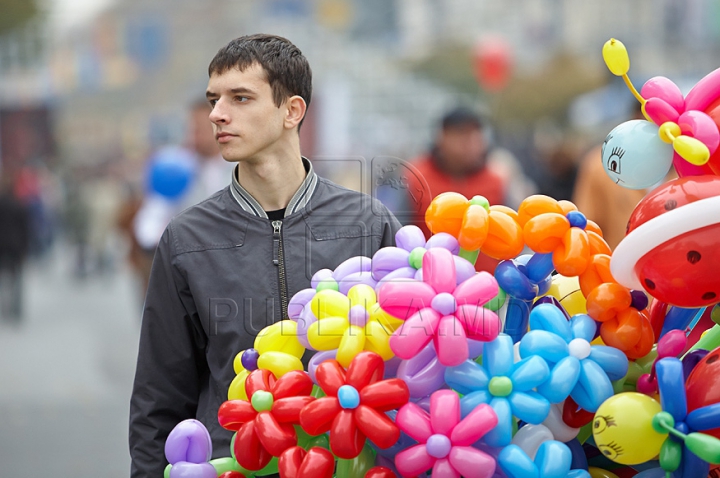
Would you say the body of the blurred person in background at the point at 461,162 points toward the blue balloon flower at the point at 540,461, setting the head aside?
yes

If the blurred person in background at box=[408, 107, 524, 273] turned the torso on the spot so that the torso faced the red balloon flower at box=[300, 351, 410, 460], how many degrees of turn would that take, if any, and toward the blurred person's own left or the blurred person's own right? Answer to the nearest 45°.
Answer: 0° — they already face it

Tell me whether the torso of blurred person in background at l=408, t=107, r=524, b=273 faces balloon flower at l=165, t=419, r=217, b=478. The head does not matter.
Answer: yes

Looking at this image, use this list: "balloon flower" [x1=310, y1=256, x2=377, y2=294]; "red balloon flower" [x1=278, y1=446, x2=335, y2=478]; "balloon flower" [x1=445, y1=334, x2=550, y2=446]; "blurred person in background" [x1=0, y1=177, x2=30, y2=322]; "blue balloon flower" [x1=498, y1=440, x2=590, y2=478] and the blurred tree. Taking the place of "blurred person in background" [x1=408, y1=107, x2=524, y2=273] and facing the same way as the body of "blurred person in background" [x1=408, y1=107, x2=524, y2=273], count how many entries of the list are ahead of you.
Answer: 4

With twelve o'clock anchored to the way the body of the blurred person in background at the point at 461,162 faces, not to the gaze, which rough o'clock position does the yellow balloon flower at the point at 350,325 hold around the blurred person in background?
The yellow balloon flower is roughly at 12 o'clock from the blurred person in background.

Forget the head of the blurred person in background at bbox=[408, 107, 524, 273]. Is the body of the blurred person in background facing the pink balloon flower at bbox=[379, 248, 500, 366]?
yes

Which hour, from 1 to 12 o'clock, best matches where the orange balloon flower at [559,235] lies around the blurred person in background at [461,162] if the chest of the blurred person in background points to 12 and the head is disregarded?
The orange balloon flower is roughly at 12 o'clock from the blurred person in background.

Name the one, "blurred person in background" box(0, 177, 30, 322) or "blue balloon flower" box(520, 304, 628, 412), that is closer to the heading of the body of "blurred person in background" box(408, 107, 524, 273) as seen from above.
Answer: the blue balloon flower

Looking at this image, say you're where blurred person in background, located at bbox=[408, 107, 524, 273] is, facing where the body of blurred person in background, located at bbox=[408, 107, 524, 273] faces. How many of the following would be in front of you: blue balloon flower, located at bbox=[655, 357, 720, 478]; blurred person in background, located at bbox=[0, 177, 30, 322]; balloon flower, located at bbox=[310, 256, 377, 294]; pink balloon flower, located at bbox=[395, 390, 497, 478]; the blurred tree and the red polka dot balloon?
4
